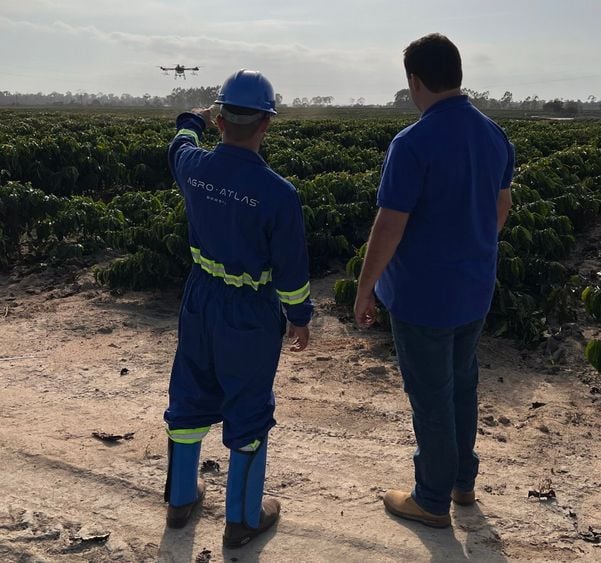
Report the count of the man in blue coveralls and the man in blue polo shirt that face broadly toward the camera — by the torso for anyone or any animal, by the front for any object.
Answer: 0

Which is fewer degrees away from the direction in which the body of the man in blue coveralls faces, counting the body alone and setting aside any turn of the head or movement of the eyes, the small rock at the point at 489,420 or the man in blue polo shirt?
the small rock

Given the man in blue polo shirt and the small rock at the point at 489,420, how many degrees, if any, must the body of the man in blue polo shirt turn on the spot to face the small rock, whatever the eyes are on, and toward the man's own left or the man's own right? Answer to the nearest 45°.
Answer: approximately 45° to the man's own right

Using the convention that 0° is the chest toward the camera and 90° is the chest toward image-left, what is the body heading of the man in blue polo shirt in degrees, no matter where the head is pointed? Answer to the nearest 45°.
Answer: approximately 135°

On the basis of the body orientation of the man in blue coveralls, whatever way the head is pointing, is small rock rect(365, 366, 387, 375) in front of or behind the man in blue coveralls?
in front

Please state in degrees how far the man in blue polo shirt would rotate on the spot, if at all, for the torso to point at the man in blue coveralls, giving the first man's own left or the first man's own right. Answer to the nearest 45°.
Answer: approximately 45° to the first man's own left

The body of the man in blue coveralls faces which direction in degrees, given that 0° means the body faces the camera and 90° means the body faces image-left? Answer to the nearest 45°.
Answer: approximately 225°

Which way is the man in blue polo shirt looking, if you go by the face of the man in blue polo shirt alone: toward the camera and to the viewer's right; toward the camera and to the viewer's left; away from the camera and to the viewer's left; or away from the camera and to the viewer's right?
away from the camera and to the viewer's left

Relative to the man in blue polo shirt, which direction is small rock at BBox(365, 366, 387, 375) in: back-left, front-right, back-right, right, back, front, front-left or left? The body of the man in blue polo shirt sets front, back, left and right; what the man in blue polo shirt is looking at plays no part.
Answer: front-right

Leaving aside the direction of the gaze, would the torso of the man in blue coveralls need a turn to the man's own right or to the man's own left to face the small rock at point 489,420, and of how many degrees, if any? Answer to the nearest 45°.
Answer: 0° — they already face it
